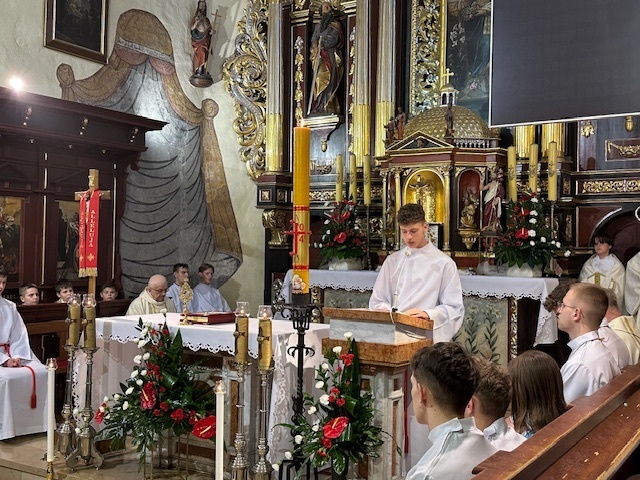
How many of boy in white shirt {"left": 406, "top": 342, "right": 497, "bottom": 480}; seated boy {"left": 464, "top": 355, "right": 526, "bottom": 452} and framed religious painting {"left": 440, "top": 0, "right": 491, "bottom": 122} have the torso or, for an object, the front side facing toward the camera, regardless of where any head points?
1

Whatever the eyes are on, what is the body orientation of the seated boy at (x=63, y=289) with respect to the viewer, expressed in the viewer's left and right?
facing the viewer and to the right of the viewer

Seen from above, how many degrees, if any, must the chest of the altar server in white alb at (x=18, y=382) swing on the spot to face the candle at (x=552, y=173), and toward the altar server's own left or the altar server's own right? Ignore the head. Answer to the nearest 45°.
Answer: approximately 45° to the altar server's own left

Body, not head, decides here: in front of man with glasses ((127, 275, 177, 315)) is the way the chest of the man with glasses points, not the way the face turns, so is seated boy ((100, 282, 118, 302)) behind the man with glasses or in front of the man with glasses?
behind

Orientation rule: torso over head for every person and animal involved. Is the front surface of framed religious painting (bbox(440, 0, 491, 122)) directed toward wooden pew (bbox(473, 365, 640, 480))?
yes

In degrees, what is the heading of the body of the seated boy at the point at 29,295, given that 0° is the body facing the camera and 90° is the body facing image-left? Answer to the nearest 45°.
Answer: approximately 315°

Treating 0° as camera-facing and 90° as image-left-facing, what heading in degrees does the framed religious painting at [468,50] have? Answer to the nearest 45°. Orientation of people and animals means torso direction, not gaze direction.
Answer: approximately 0°

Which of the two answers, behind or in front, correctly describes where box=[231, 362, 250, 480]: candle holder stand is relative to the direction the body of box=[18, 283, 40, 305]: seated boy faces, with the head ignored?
in front

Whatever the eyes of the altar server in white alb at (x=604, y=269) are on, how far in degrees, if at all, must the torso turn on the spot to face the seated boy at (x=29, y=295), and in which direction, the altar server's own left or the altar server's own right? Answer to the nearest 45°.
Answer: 0° — they already face them

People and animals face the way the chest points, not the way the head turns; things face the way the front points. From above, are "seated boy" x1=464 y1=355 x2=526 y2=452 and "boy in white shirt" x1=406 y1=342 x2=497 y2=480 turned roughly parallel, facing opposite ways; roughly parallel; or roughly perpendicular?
roughly parallel

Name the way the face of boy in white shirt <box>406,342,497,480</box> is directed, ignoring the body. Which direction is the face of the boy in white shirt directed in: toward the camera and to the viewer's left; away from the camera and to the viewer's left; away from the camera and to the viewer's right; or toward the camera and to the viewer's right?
away from the camera and to the viewer's left

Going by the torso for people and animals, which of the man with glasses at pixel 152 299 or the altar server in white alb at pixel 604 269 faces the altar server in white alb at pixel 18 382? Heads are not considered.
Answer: the altar server in white alb at pixel 604 269

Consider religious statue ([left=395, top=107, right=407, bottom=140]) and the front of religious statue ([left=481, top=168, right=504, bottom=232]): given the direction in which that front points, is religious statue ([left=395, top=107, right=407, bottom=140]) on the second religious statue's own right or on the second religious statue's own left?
on the second religious statue's own right

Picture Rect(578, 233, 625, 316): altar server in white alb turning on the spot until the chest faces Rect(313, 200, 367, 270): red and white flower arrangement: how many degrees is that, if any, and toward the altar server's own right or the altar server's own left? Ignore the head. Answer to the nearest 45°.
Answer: approximately 45° to the altar server's own right

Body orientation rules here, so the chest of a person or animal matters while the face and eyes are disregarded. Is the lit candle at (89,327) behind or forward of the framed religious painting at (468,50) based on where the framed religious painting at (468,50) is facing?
forward

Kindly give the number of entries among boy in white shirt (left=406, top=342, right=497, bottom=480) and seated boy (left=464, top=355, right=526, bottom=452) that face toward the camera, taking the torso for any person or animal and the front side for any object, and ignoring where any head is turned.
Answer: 0

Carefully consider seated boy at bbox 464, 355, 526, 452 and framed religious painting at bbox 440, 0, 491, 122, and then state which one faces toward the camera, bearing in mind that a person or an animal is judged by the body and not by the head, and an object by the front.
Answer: the framed religious painting
